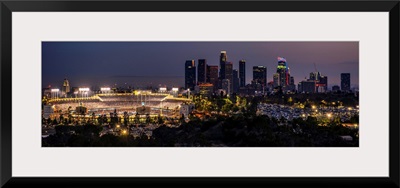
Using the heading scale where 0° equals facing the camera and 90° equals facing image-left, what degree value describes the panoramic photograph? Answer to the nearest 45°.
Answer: approximately 0°
